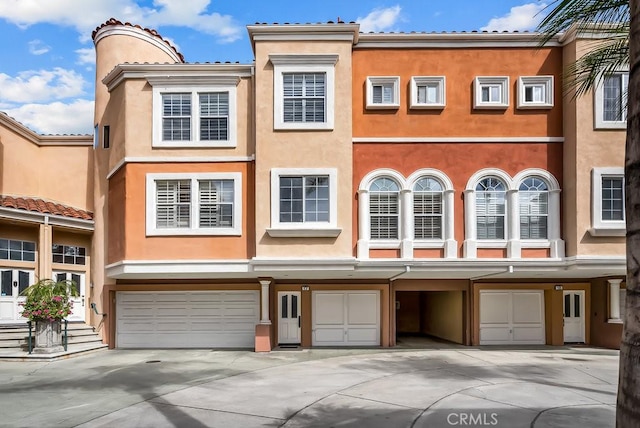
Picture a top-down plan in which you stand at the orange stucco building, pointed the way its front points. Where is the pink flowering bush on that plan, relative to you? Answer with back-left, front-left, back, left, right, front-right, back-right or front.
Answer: right

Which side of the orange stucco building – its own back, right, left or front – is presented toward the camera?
front
